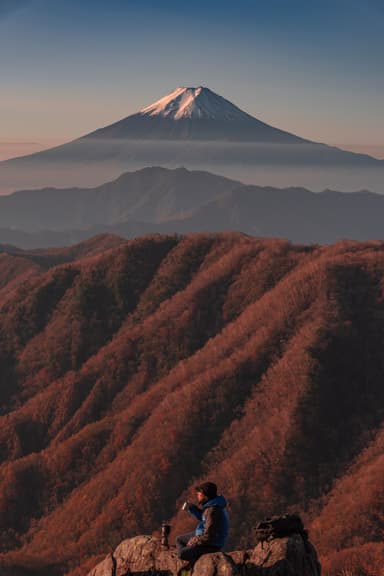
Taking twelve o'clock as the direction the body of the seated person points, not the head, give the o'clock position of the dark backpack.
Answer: The dark backpack is roughly at 5 o'clock from the seated person.

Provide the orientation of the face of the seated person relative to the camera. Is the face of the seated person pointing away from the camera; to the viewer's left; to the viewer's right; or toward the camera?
to the viewer's left

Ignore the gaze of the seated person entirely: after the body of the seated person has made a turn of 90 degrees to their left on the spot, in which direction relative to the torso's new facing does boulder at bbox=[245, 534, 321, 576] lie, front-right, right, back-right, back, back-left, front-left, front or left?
left

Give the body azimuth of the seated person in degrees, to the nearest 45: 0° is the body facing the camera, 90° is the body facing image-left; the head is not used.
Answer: approximately 90°
